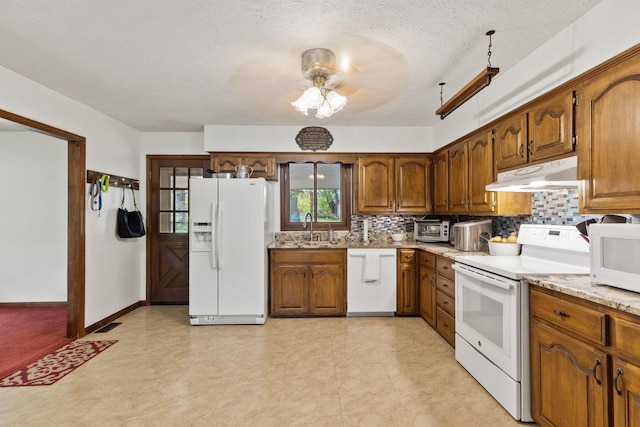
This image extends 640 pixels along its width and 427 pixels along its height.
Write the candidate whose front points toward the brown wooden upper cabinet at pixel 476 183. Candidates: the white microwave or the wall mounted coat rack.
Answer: the wall mounted coat rack

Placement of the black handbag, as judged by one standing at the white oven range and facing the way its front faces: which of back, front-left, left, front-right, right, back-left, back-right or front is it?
front-right

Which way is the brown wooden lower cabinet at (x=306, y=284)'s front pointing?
toward the camera

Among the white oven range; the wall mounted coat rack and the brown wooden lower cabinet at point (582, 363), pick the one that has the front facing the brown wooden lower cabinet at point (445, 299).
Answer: the wall mounted coat rack

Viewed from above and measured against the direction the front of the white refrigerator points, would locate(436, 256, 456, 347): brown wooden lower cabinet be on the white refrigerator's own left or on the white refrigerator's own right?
on the white refrigerator's own left

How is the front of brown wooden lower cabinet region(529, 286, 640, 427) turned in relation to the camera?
facing the viewer and to the left of the viewer

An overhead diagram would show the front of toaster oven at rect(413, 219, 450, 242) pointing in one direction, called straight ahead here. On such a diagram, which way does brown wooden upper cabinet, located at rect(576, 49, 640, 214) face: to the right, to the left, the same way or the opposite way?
to the right

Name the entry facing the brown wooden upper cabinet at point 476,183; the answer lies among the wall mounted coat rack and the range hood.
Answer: the wall mounted coat rack

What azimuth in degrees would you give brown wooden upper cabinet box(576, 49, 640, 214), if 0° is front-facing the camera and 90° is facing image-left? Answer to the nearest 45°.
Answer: approximately 45°

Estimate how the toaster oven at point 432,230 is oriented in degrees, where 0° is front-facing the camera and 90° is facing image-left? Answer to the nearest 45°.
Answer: approximately 0°

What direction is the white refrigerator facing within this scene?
toward the camera

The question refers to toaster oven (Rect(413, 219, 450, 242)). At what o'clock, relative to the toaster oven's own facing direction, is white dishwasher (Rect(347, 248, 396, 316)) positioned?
The white dishwasher is roughly at 2 o'clock from the toaster oven.

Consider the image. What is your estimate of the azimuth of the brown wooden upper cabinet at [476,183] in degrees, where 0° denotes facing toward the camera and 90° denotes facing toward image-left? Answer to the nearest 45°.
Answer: approximately 45°

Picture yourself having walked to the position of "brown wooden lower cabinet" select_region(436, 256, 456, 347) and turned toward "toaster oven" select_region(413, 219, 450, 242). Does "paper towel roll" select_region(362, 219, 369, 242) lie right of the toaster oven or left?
left

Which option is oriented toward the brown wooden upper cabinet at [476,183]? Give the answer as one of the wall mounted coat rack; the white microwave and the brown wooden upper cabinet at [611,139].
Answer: the wall mounted coat rack
